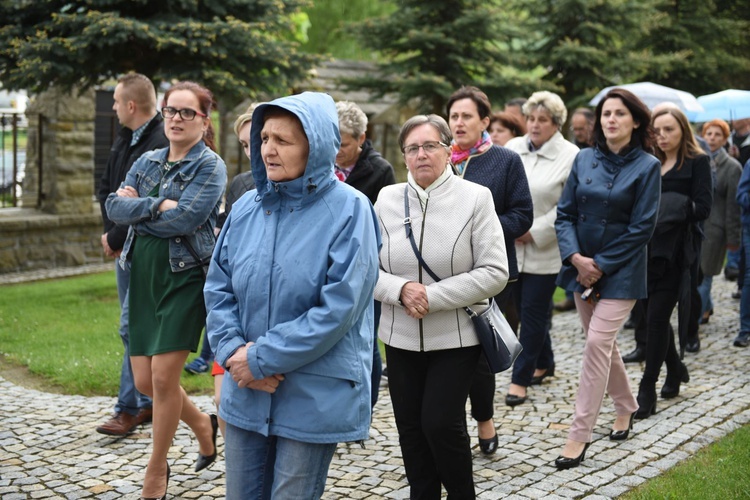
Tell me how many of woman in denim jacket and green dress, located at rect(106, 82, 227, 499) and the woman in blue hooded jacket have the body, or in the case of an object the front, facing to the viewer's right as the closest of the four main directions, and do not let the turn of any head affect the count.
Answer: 0

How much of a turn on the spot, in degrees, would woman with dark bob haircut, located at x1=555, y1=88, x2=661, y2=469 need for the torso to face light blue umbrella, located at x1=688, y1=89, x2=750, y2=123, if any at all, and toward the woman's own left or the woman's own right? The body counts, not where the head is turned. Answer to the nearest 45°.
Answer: approximately 135° to the woman's own right

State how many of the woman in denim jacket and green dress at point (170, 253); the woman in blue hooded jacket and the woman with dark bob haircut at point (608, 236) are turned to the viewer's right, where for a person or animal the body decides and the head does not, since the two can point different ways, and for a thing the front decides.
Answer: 0

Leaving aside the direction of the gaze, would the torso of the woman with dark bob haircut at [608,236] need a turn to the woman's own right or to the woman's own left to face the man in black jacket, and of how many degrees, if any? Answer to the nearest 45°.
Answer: approximately 45° to the woman's own right

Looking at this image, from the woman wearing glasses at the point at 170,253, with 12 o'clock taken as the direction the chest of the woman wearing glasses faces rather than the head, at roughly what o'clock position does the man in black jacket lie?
The man in black jacket is roughly at 4 o'clock from the woman wearing glasses.

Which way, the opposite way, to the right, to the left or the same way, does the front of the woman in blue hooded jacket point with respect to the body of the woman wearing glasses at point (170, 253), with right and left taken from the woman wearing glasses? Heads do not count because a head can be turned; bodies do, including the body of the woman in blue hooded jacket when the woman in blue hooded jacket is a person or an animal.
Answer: the same way

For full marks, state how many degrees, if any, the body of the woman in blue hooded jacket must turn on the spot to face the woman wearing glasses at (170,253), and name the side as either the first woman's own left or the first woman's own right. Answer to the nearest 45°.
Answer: approximately 135° to the first woman's own right

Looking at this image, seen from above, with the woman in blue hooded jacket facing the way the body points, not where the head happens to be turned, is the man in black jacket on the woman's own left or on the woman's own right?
on the woman's own right

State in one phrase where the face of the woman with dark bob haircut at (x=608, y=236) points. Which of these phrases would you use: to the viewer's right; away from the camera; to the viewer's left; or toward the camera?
toward the camera

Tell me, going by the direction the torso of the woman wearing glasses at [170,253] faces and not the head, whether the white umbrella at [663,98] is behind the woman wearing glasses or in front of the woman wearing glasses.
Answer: behind

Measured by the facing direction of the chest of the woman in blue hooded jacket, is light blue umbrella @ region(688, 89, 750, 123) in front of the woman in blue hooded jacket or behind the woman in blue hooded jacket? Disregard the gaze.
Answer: behind

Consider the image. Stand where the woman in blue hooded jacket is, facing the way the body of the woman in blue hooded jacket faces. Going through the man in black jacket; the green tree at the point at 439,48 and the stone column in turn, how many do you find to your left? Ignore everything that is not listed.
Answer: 0

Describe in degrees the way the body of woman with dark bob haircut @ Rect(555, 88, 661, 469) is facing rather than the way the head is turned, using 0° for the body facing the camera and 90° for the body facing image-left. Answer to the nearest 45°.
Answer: approximately 45°

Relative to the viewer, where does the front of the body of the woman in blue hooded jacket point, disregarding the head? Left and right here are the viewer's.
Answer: facing the viewer and to the left of the viewer

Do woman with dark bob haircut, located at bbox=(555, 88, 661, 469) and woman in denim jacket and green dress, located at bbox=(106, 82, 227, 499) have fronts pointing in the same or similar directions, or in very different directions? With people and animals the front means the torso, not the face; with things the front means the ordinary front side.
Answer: same or similar directions

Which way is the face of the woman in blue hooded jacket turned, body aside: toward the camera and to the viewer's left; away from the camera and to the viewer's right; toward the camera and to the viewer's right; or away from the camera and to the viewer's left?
toward the camera and to the viewer's left

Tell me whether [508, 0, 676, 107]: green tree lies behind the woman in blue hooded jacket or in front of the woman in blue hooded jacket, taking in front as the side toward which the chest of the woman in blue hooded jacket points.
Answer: behind

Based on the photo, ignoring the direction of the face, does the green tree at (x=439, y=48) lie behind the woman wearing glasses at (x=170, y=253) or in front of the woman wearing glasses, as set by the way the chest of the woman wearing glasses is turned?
behind

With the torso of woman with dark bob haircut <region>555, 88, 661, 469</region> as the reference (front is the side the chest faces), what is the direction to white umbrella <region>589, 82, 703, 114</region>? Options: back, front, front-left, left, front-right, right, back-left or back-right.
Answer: back-right
